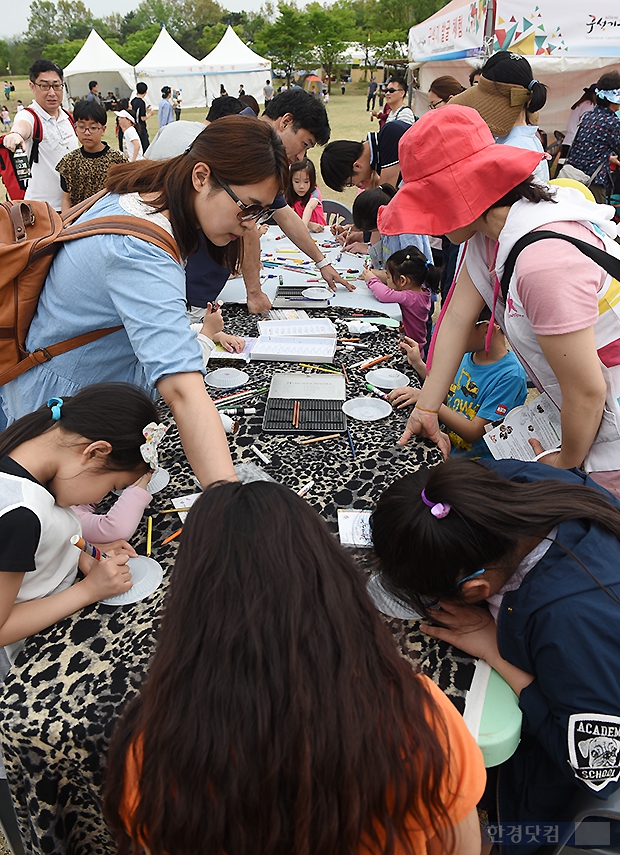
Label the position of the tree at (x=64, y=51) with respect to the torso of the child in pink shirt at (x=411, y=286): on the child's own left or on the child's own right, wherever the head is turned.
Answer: on the child's own right

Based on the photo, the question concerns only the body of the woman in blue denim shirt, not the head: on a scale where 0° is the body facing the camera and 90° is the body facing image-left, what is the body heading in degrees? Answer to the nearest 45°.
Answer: approximately 270°

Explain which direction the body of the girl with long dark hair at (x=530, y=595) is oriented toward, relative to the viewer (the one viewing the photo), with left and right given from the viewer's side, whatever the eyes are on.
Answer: facing to the left of the viewer

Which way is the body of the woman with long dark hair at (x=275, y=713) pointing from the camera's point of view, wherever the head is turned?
away from the camera

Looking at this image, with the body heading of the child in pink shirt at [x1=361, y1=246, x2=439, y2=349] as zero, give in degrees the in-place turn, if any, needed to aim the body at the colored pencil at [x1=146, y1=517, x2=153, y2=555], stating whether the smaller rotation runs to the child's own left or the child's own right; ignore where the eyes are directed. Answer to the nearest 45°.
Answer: approximately 90° to the child's own left

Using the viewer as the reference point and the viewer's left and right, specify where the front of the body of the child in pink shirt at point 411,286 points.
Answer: facing to the left of the viewer

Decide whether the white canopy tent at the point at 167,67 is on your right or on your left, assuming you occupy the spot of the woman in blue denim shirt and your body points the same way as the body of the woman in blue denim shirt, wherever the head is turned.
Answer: on your left
